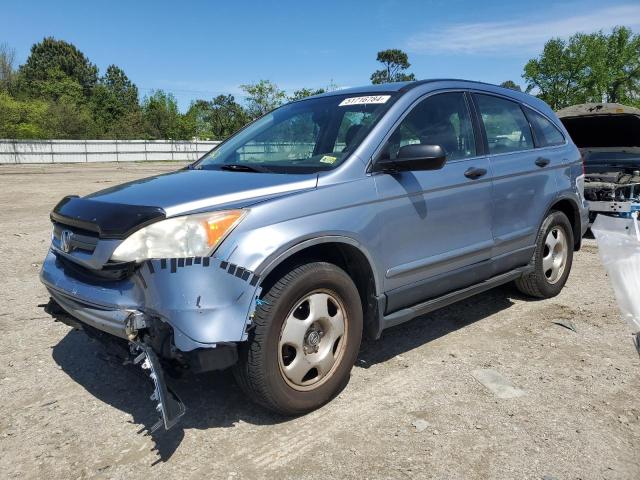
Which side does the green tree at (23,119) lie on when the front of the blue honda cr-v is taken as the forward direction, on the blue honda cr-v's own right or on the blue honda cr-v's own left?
on the blue honda cr-v's own right

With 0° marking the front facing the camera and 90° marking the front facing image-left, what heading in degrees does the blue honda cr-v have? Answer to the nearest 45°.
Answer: approximately 45°

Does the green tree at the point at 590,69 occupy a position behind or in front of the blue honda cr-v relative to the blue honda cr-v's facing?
behind

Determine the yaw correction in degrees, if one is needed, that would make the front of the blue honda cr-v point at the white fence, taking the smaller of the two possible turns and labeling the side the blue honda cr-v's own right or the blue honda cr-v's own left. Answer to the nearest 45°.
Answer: approximately 90° to the blue honda cr-v's own right

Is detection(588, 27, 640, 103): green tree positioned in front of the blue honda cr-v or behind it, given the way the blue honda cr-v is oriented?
behind
